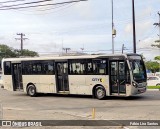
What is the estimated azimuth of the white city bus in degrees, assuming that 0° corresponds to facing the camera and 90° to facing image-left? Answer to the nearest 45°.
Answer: approximately 315°
